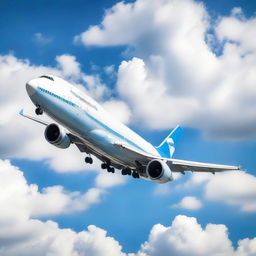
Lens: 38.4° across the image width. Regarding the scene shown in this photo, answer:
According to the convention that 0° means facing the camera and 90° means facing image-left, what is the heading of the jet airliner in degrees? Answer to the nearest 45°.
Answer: approximately 45°
